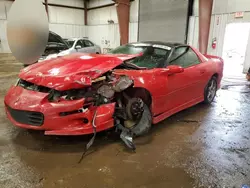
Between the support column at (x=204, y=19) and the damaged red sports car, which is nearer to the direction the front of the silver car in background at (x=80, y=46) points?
the damaged red sports car

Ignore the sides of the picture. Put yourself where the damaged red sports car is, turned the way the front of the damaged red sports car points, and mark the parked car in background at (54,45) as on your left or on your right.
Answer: on your right

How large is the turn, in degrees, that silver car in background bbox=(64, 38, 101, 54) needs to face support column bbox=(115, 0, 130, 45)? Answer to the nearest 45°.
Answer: approximately 180°

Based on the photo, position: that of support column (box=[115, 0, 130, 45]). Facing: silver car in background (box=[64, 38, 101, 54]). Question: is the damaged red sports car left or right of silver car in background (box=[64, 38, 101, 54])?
left

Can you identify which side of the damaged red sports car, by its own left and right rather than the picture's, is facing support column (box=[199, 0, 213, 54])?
back

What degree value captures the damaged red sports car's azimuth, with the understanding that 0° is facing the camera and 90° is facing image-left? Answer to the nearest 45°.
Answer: approximately 45°

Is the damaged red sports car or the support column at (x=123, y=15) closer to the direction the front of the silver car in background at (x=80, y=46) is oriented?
the damaged red sports car

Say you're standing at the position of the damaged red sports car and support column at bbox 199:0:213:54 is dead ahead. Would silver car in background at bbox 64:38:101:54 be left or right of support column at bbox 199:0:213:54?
left

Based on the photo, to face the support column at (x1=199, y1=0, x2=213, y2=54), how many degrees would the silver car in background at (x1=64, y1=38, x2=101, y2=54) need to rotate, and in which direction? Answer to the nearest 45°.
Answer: approximately 135° to its left

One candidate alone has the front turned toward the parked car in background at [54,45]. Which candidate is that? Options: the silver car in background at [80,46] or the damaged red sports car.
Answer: the silver car in background

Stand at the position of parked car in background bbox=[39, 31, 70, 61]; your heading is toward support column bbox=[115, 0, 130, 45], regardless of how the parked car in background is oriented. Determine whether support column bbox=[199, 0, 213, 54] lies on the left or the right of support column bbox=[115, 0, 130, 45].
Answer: right

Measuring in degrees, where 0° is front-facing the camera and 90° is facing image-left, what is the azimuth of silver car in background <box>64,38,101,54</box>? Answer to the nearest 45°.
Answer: approximately 45°
